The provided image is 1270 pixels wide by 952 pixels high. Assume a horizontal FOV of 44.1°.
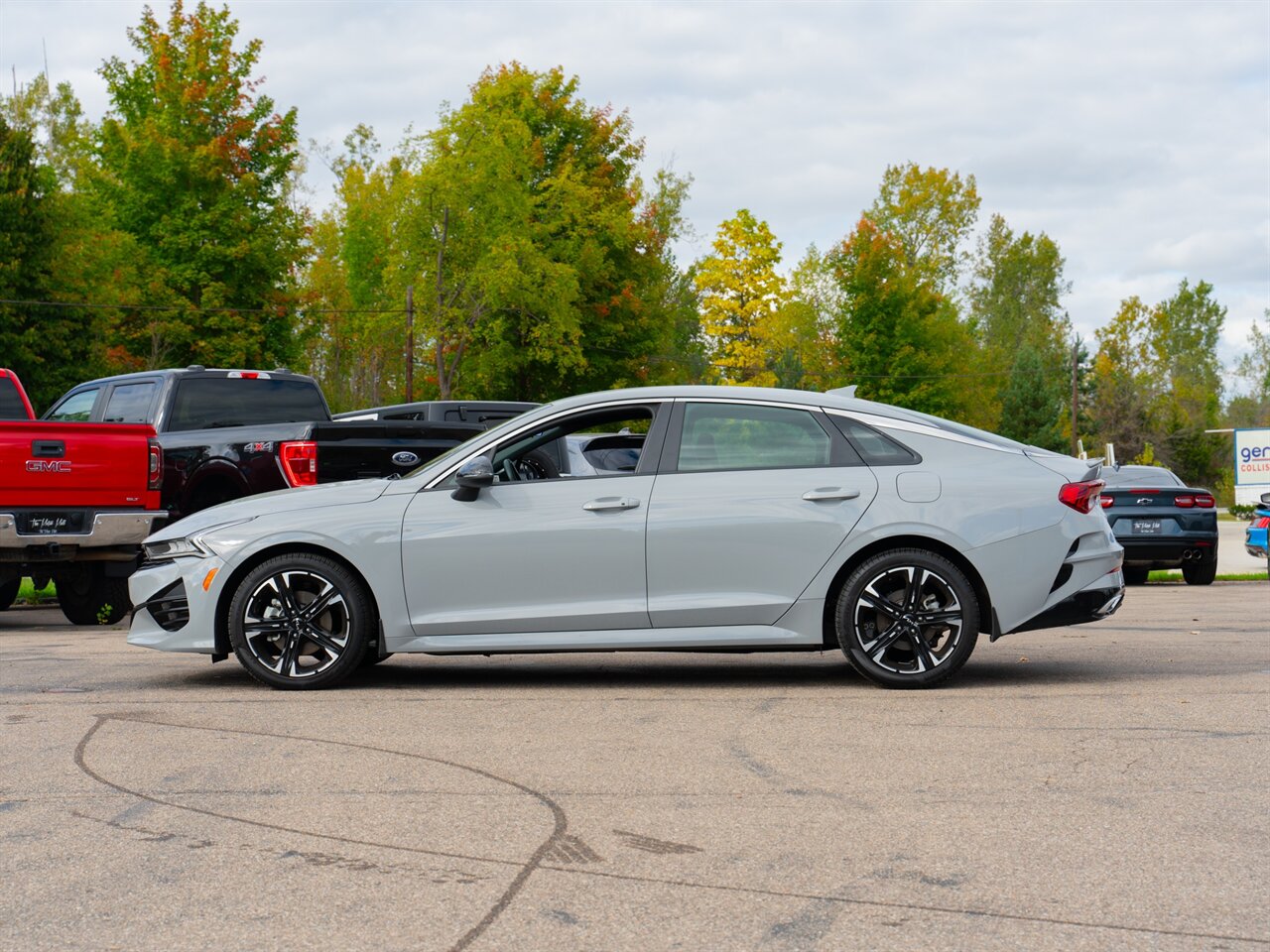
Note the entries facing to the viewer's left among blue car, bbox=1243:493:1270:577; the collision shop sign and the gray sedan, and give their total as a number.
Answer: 1

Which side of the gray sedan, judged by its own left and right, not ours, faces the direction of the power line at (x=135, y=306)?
right

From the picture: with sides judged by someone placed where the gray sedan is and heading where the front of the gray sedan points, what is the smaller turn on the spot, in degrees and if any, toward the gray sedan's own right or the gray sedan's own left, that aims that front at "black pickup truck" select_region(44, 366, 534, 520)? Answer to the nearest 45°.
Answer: approximately 45° to the gray sedan's own right

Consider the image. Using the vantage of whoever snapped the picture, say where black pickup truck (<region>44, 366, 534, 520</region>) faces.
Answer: facing away from the viewer and to the left of the viewer

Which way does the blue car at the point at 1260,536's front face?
away from the camera

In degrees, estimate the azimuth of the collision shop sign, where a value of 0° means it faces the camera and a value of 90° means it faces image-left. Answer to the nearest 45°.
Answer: approximately 0°

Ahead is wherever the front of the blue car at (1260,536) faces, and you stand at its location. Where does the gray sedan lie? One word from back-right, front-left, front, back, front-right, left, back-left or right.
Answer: back

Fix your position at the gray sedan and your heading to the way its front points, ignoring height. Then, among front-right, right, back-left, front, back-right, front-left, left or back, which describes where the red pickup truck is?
front-right

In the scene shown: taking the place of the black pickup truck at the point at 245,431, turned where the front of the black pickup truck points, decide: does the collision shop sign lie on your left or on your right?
on your right

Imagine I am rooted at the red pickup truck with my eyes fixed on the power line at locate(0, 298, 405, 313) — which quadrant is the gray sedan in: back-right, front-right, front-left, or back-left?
back-right

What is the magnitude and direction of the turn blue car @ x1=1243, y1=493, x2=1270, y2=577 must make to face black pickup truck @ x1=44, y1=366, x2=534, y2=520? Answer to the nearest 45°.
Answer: approximately 135° to its left

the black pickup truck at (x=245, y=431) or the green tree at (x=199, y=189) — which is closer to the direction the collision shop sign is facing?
the black pickup truck

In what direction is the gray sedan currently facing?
to the viewer's left

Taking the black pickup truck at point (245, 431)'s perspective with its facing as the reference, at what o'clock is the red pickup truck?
The red pickup truck is roughly at 9 o'clock from the black pickup truck.
